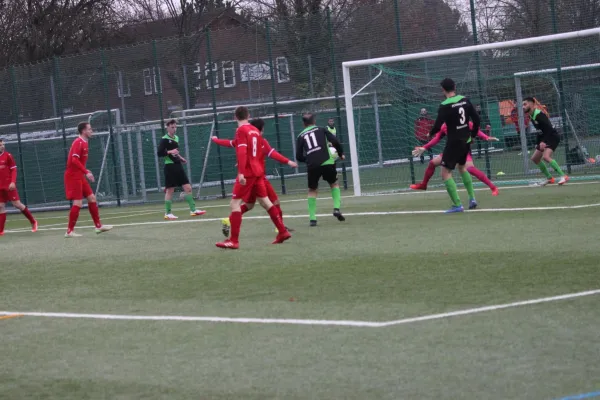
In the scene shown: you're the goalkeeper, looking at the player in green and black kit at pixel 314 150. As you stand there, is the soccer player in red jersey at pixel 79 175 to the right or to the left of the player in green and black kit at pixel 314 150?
right

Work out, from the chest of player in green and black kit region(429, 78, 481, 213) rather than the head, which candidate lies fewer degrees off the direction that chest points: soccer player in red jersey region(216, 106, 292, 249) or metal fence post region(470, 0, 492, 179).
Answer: the metal fence post

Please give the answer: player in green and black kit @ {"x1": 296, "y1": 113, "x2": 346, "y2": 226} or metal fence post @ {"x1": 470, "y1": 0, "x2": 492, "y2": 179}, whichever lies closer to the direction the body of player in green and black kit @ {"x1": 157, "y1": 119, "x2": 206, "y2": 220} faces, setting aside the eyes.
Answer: the player in green and black kit

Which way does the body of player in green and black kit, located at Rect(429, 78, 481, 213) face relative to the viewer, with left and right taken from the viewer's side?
facing away from the viewer and to the left of the viewer

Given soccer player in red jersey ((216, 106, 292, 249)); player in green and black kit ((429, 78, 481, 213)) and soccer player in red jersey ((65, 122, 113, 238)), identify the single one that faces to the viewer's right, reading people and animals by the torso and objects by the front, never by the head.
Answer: soccer player in red jersey ((65, 122, 113, 238))

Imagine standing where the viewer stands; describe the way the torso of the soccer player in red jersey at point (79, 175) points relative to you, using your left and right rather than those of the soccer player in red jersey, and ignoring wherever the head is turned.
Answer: facing to the right of the viewer

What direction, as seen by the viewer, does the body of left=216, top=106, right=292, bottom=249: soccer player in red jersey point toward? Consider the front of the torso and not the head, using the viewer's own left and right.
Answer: facing away from the viewer and to the left of the viewer

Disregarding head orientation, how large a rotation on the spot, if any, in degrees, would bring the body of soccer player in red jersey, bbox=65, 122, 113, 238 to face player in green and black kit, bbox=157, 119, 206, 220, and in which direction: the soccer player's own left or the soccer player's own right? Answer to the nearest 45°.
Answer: approximately 45° to the soccer player's own left

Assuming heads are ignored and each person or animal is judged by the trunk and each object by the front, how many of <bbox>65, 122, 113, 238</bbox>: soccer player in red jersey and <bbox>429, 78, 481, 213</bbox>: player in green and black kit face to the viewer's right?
1
